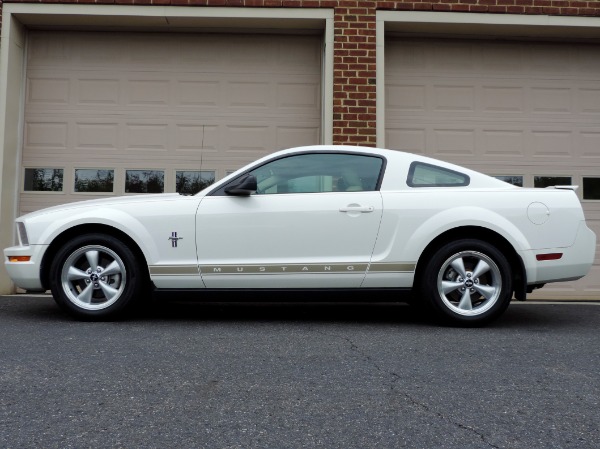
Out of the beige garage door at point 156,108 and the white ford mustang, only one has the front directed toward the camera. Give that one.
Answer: the beige garage door

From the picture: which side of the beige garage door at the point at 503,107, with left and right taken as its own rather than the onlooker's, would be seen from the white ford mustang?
front

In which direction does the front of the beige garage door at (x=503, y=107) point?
toward the camera

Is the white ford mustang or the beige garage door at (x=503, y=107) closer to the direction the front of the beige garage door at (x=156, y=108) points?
the white ford mustang

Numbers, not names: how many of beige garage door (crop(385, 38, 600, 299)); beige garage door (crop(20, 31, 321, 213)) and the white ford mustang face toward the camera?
2

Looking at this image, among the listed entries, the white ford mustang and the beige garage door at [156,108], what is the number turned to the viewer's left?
1

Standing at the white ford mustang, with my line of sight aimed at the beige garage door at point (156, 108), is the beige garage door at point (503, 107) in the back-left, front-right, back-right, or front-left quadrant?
front-right

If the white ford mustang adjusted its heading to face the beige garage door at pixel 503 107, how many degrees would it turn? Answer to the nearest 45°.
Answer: approximately 135° to its right

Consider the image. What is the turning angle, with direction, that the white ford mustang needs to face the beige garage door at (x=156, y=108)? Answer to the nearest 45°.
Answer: approximately 45° to its right

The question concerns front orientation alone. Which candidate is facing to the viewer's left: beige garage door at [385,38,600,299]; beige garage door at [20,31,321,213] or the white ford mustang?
the white ford mustang

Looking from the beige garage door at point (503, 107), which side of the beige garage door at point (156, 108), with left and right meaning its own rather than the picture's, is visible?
left

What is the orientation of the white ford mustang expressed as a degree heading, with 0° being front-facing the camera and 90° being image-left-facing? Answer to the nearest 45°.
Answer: approximately 90°

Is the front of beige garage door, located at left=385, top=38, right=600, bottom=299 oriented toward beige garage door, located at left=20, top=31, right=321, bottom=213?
no

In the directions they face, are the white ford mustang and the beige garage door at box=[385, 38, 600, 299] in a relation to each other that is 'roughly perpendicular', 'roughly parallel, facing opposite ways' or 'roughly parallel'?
roughly perpendicular

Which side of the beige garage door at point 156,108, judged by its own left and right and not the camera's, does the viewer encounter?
front

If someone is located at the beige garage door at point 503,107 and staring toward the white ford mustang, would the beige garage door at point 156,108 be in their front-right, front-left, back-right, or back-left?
front-right

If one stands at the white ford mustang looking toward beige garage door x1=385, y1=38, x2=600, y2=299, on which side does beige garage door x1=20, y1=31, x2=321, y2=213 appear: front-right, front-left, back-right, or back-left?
front-left

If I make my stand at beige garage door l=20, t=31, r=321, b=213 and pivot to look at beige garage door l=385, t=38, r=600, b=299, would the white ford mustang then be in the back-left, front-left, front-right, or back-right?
front-right

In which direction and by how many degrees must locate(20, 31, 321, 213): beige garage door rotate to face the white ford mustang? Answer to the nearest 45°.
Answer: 0° — it already faces it
